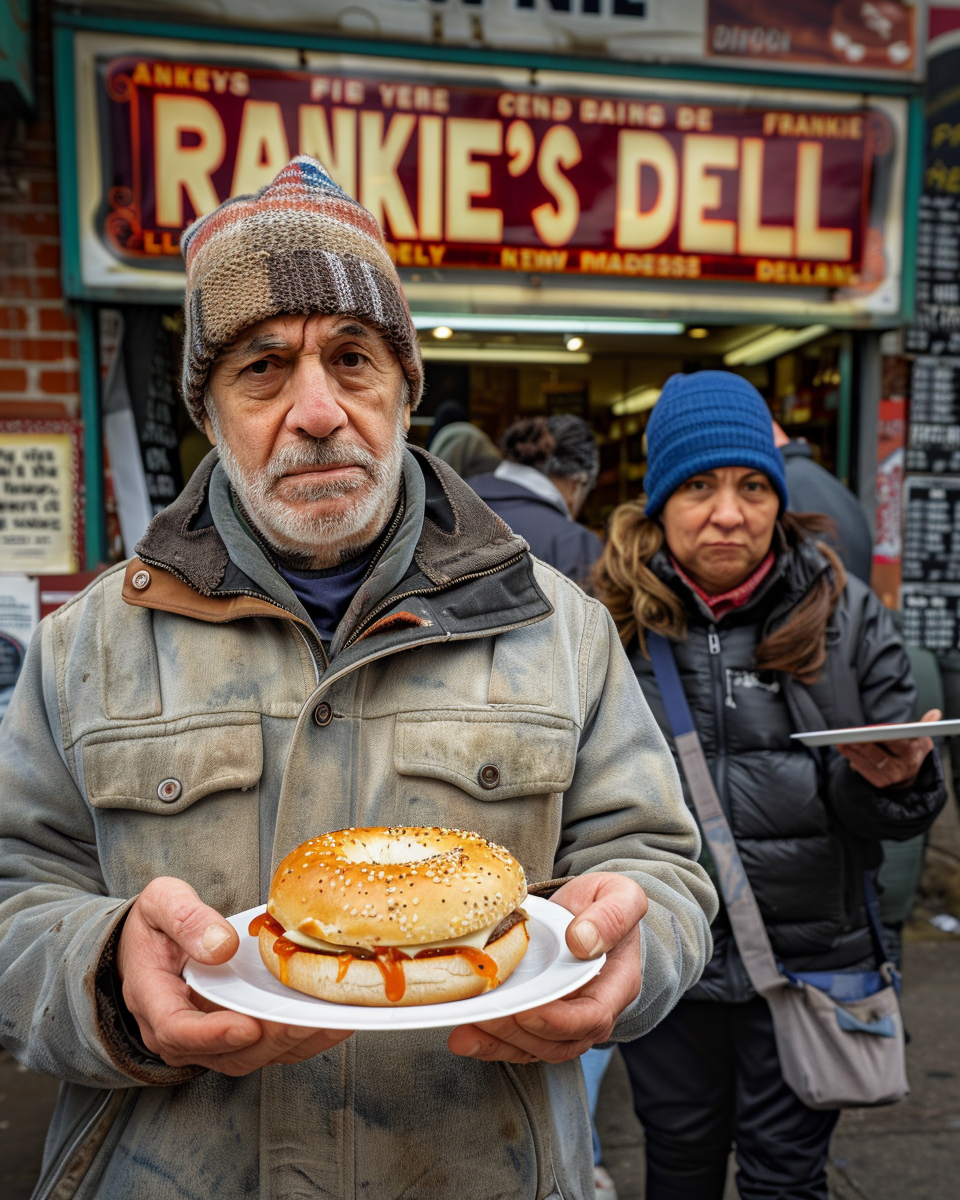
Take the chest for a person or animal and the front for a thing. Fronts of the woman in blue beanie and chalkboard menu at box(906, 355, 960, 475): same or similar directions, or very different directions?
same or similar directions

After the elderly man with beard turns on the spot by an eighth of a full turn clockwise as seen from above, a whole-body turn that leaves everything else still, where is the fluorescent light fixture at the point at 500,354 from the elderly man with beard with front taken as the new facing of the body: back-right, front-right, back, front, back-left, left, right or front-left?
back-right

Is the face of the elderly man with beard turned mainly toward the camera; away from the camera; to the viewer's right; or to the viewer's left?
toward the camera

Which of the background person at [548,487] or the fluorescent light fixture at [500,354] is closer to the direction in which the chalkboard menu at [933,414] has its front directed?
the background person

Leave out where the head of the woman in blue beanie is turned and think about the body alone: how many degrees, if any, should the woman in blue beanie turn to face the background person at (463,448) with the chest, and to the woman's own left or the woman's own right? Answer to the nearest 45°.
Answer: approximately 135° to the woman's own right

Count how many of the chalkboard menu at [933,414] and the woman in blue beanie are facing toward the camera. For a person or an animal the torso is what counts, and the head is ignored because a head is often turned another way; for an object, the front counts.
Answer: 2

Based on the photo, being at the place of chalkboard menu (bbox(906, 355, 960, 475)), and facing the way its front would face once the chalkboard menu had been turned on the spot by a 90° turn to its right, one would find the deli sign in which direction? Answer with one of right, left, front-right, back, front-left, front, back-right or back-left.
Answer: front-left

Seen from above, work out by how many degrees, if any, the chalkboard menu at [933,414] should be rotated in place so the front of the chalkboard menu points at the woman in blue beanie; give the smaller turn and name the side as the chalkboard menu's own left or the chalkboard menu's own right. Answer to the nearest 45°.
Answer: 0° — it already faces them

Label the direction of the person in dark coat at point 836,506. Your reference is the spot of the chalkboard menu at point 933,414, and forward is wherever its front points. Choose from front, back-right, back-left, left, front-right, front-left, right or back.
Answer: front

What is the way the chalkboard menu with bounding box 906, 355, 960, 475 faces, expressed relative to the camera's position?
facing the viewer

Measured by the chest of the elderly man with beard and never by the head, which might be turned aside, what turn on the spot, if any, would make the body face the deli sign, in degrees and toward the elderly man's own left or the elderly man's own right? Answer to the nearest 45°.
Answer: approximately 180°

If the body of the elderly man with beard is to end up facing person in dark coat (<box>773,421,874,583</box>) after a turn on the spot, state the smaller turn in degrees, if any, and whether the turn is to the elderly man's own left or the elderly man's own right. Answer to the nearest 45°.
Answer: approximately 135° to the elderly man's own left

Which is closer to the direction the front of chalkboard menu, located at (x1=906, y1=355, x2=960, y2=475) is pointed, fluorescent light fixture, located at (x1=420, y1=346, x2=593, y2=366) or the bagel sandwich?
the bagel sandwich

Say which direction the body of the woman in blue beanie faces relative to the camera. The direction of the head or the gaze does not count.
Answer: toward the camera
